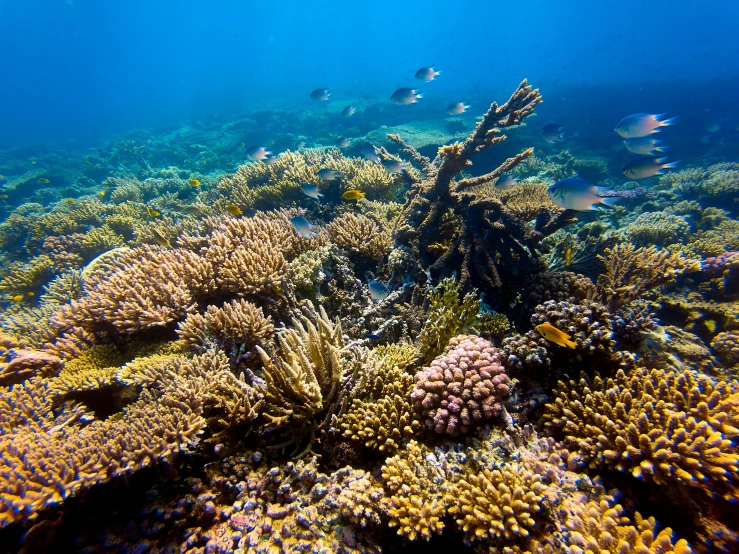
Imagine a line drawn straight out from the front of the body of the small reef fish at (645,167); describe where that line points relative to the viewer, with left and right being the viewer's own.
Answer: facing to the left of the viewer

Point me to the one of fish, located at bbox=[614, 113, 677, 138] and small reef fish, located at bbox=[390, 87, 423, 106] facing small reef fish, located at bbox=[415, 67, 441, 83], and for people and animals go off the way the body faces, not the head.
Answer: the fish

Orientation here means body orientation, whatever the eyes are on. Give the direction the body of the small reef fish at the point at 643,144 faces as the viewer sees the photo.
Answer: to the viewer's left

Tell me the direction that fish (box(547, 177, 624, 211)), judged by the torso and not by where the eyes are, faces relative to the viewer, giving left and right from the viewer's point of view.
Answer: facing to the left of the viewer

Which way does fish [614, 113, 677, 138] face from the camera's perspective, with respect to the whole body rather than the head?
to the viewer's left

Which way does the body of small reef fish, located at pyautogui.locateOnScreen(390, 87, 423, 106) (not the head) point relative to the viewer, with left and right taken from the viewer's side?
facing to the left of the viewer
